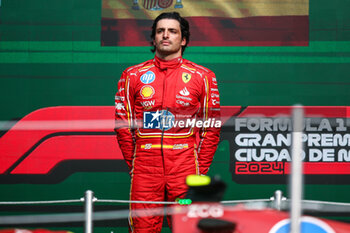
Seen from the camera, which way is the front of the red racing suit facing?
toward the camera
